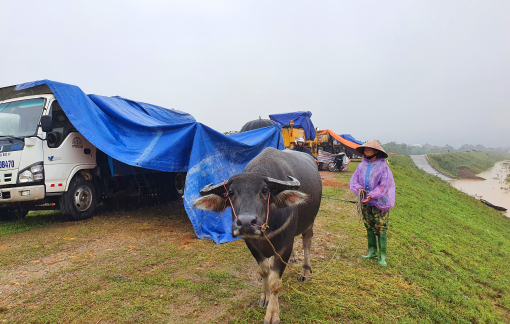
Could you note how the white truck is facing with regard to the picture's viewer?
facing the viewer and to the left of the viewer

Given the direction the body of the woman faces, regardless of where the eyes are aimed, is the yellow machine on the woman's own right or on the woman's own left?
on the woman's own right

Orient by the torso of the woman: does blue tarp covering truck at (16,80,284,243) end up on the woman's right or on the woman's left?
on the woman's right

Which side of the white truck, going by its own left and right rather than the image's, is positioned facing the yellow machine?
back

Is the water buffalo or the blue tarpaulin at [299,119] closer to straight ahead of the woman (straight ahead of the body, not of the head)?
the water buffalo

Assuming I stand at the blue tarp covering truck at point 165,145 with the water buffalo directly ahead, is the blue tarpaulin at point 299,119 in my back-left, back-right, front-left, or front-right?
back-left

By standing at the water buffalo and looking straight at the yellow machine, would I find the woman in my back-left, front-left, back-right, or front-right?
front-right

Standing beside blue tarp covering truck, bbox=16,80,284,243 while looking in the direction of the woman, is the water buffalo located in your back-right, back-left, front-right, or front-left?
front-right

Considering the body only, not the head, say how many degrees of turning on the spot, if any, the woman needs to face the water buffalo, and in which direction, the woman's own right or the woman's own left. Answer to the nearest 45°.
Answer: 0° — they already face it

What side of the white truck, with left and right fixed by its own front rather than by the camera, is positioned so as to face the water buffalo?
left

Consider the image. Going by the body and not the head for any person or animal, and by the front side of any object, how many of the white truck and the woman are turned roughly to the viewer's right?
0

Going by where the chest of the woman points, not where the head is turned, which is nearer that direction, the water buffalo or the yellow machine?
the water buffalo

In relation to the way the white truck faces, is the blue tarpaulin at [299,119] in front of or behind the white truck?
behind
